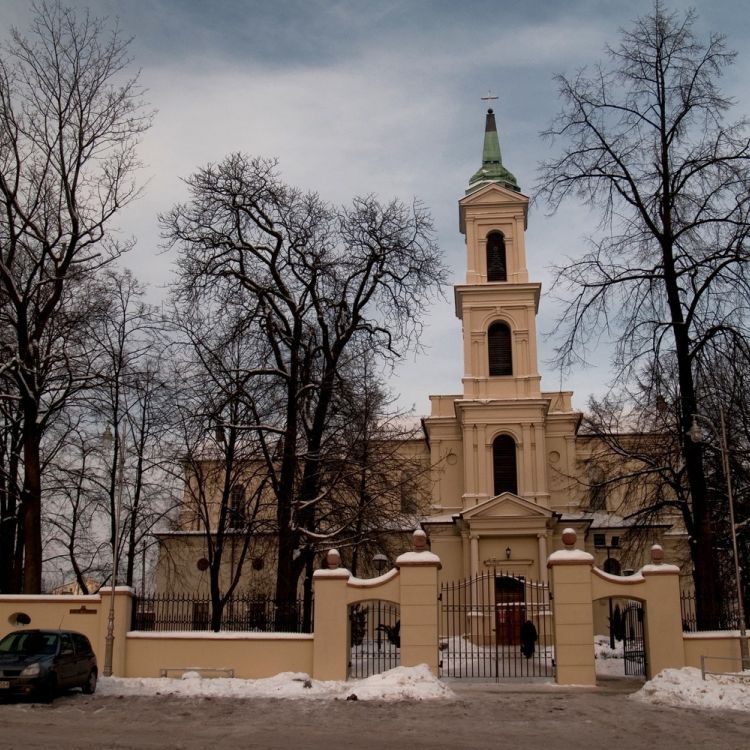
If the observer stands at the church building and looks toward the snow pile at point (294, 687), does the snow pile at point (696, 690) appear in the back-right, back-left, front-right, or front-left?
front-left

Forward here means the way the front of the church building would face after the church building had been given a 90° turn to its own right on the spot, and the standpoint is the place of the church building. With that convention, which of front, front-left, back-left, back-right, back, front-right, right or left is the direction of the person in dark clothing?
left

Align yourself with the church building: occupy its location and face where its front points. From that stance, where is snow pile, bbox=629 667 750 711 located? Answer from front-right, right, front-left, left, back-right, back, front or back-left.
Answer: front

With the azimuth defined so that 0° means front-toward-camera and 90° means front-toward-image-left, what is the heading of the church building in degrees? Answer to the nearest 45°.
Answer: approximately 0°

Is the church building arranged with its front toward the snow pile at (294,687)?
yes

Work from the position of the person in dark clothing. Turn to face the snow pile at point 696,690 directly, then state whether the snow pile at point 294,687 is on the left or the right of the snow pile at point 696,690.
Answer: right
